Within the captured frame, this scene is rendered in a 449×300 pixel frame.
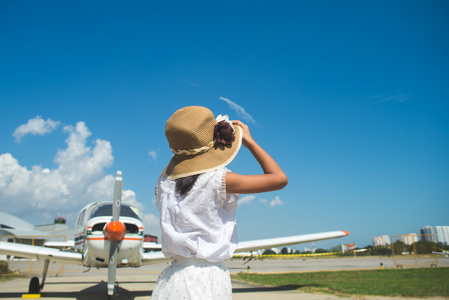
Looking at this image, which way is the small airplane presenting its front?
toward the camera

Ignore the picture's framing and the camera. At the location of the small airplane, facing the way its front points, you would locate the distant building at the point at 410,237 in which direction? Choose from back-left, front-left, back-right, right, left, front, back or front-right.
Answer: back-left
